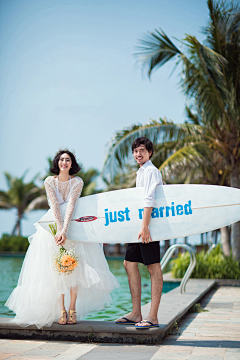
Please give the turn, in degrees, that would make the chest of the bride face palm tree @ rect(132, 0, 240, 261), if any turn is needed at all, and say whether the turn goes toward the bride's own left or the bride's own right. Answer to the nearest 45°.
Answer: approximately 135° to the bride's own left

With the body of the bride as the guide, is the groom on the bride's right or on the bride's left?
on the bride's left

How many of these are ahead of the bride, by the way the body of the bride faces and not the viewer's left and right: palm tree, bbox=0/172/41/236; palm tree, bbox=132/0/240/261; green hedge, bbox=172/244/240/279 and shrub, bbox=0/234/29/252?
0

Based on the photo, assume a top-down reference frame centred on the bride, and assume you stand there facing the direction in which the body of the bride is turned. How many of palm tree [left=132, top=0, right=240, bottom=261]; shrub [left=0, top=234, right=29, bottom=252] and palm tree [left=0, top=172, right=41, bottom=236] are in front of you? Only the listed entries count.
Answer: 0

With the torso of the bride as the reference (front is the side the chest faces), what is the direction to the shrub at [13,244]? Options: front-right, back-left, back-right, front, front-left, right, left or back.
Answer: back

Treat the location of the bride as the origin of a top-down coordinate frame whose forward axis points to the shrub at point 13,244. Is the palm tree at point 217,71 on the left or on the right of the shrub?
right

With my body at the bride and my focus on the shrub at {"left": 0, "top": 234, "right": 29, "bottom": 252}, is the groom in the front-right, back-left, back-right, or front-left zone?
back-right

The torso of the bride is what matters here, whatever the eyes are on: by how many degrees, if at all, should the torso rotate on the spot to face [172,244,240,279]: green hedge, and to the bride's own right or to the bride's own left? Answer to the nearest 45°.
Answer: approximately 135° to the bride's own left

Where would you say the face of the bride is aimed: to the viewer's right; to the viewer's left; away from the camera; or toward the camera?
toward the camera

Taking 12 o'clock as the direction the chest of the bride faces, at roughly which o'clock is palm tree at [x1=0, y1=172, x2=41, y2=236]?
The palm tree is roughly at 6 o'clock from the bride.

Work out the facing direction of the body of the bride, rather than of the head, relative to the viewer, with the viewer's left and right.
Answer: facing the viewer

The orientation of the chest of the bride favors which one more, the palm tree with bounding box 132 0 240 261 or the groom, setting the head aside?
the groom
